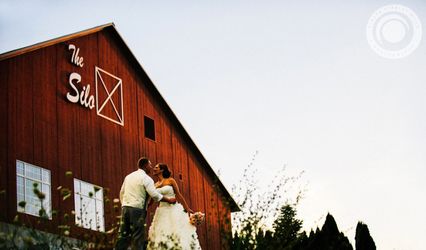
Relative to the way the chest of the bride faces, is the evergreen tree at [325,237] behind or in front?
behind

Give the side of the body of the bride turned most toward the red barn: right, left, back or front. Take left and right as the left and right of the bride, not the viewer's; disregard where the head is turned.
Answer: right

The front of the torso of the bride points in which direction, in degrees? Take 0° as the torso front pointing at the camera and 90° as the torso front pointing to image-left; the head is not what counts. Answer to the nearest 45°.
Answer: approximately 45°

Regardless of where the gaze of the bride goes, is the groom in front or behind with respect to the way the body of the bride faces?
in front

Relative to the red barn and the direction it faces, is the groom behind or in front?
in front

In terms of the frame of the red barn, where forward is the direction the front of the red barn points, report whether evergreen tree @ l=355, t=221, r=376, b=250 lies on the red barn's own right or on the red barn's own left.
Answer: on the red barn's own left

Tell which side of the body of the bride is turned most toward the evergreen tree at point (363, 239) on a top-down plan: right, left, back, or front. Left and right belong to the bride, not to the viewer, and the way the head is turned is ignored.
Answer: back

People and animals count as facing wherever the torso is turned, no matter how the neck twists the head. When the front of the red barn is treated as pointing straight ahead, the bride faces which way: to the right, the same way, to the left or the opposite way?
to the right

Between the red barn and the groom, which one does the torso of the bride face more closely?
the groom

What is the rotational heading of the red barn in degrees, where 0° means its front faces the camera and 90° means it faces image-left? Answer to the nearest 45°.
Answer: approximately 315°
